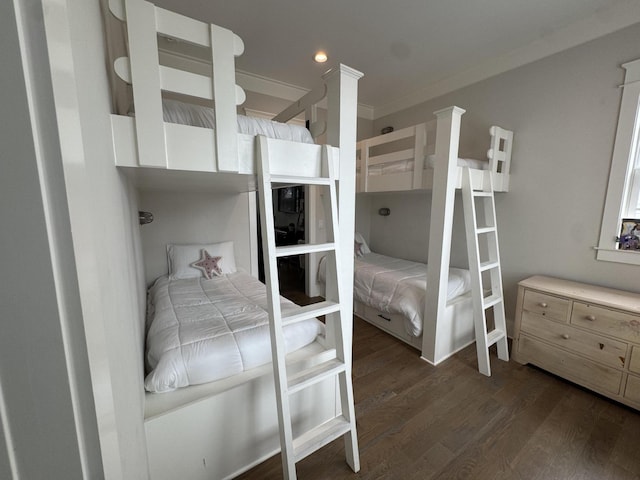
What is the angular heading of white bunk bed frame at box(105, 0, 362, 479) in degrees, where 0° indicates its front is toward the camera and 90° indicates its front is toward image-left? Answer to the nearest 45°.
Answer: approximately 315°

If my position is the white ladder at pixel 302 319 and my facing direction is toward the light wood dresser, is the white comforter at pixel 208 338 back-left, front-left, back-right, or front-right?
back-left

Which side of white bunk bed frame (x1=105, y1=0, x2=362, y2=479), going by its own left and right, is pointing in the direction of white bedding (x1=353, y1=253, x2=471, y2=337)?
left

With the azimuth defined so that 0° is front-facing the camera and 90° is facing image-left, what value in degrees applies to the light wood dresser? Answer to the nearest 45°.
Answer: approximately 45°

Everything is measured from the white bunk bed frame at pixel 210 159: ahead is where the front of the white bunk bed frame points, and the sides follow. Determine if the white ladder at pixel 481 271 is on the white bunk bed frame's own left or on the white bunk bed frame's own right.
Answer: on the white bunk bed frame's own left

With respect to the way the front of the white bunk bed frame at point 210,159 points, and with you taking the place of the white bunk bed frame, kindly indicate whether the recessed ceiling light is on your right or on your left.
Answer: on your left
